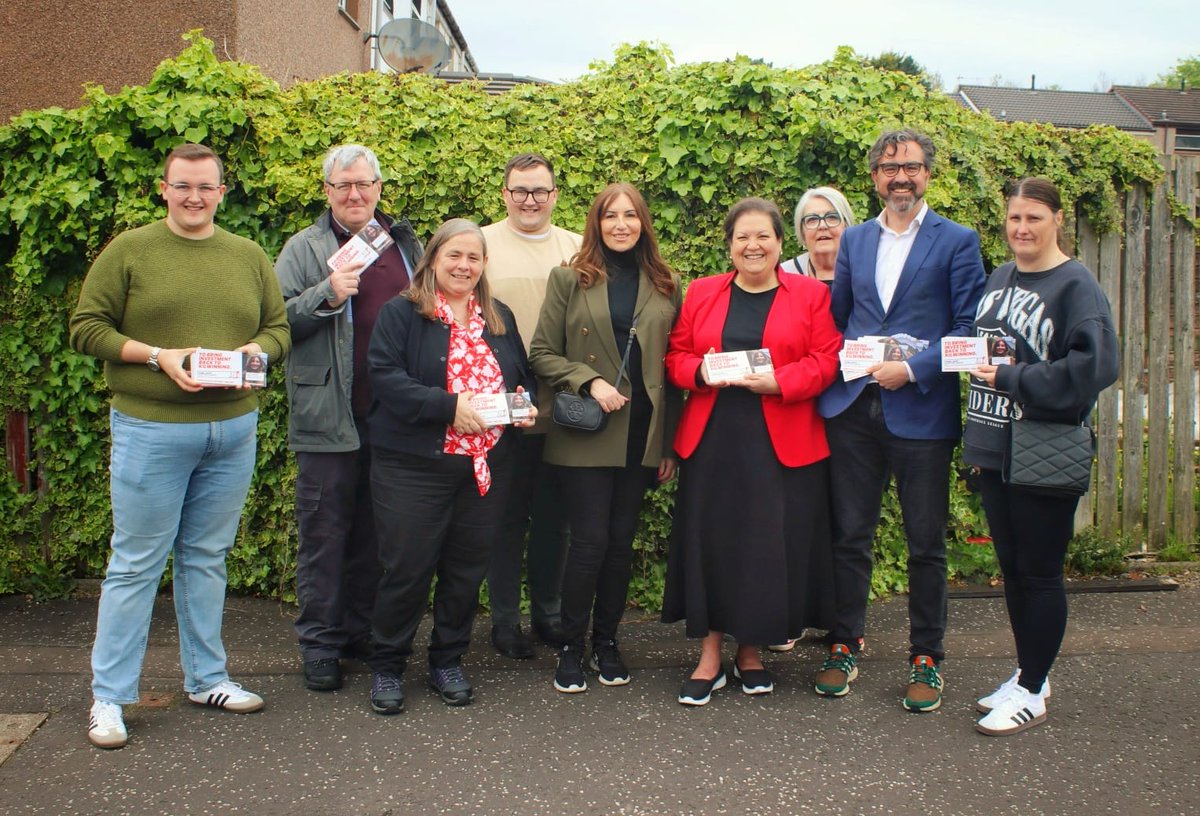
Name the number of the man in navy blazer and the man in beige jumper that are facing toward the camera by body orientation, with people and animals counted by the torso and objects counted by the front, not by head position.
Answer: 2

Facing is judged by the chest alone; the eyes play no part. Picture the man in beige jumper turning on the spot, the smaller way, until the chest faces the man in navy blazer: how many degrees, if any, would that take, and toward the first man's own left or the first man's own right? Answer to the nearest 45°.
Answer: approximately 45° to the first man's own left

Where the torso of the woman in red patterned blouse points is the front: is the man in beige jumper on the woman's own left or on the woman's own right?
on the woman's own left

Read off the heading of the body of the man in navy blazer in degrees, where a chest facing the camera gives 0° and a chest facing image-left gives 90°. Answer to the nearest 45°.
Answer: approximately 0°

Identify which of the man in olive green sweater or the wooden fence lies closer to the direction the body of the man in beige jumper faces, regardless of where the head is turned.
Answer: the man in olive green sweater
